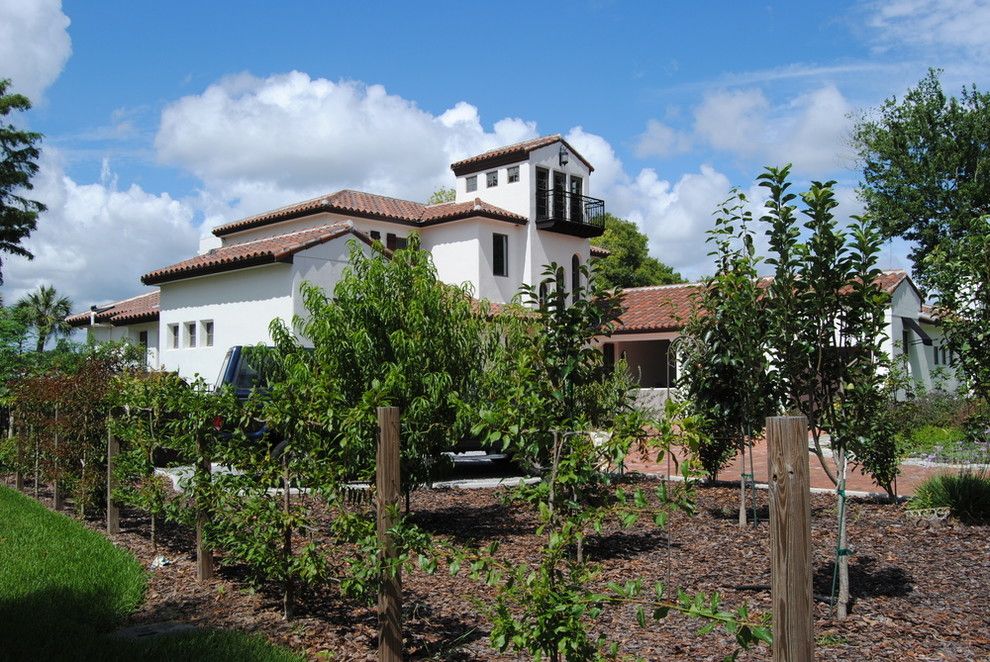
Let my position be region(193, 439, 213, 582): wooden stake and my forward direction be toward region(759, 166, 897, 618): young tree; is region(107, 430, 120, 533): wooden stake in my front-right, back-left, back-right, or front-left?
back-left
